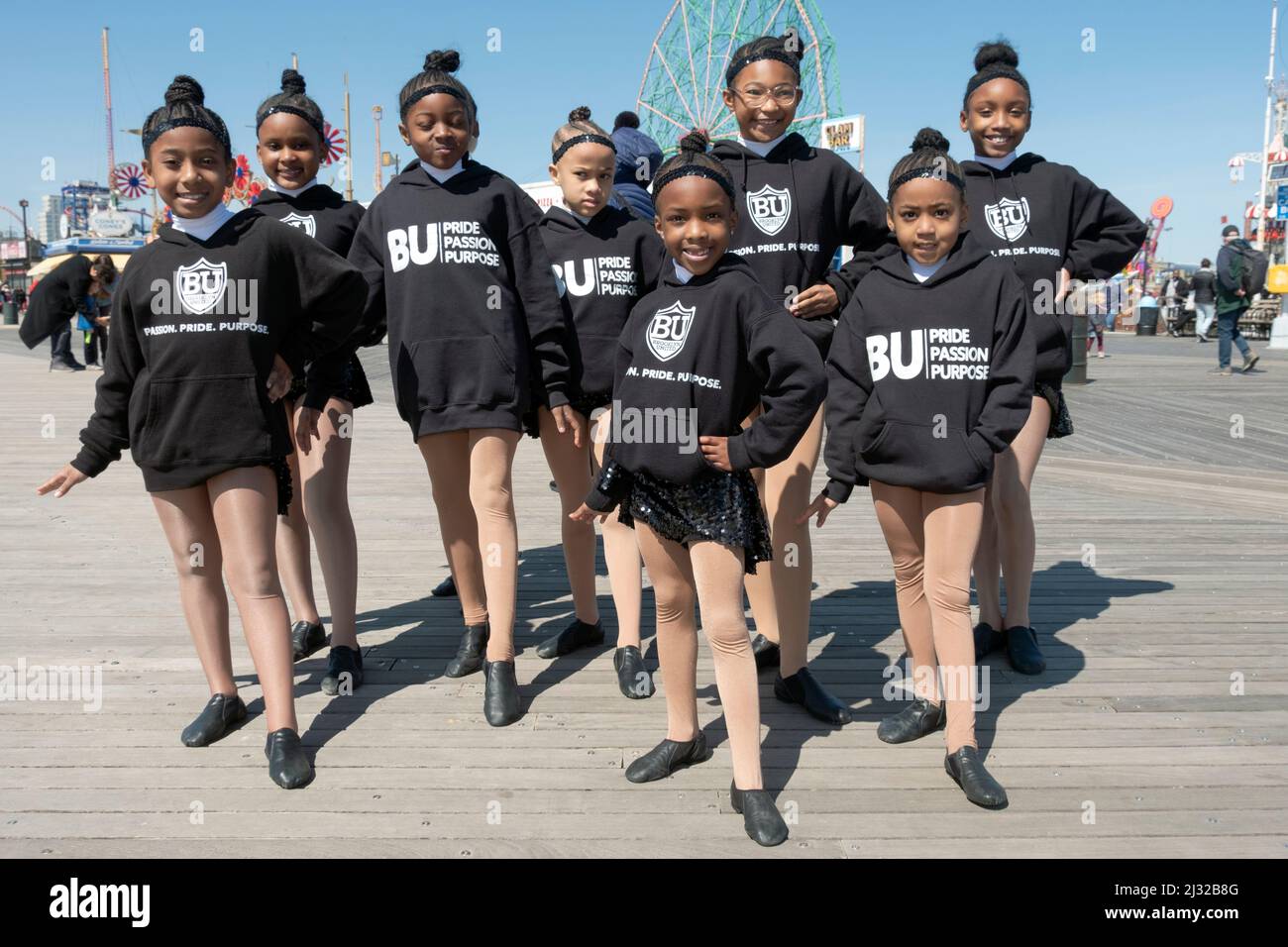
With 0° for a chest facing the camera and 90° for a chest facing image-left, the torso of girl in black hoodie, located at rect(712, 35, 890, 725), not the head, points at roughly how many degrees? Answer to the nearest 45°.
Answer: approximately 0°

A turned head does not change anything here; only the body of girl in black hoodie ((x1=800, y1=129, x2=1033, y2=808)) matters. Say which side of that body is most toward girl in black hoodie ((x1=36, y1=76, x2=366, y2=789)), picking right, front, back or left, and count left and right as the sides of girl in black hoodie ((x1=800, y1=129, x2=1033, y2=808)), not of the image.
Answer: right

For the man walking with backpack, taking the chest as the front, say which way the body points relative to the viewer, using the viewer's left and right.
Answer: facing to the left of the viewer

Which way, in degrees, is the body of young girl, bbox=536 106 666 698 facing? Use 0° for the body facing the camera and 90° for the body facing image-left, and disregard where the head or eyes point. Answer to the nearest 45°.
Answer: approximately 0°

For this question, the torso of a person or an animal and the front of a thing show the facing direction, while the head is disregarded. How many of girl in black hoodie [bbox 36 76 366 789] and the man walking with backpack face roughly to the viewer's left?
1

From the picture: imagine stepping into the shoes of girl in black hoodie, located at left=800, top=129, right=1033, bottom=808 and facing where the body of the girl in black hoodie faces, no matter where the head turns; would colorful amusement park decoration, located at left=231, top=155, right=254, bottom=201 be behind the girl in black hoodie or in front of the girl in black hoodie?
behind

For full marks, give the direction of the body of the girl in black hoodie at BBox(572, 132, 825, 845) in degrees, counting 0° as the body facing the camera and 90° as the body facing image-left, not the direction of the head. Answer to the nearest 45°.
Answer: approximately 45°

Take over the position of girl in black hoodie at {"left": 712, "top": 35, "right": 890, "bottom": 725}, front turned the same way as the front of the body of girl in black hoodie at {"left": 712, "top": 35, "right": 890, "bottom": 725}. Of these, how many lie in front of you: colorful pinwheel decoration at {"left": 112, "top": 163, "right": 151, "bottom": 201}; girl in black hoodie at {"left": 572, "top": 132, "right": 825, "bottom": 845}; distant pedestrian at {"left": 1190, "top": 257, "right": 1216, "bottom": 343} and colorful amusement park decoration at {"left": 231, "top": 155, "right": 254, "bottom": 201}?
1
